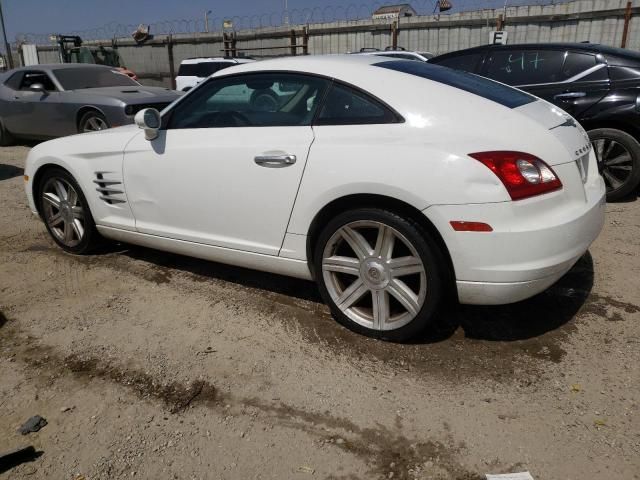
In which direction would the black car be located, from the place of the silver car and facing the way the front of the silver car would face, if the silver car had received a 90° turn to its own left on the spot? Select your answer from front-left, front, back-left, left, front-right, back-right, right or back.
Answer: right

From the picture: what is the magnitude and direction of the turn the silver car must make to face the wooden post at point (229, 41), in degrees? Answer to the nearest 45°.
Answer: approximately 90° to its left

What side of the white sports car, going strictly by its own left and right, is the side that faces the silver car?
front

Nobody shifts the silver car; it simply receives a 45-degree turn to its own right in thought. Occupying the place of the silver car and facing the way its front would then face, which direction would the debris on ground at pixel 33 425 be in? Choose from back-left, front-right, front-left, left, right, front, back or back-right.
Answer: front

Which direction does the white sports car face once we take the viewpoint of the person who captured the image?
facing away from the viewer and to the left of the viewer

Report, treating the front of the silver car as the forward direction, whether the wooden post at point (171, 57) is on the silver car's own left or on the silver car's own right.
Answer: on the silver car's own left

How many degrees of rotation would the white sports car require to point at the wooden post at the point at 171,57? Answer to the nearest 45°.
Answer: approximately 45° to its right

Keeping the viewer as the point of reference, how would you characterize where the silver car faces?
facing the viewer and to the right of the viewer

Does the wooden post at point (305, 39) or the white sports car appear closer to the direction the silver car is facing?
the white sports car

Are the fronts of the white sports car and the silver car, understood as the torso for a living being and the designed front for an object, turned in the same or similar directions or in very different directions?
very different directions

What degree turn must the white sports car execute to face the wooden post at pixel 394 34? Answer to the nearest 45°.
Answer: approximately 45° to its right

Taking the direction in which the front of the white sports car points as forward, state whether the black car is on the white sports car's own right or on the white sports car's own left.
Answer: on the white sports car's own right

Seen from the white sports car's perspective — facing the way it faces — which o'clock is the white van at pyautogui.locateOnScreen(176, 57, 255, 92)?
The white van is roughly at 1 o'clock from the white sports car.

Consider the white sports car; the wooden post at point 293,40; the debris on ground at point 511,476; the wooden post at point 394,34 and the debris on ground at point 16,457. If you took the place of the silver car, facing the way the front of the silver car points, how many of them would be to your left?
2

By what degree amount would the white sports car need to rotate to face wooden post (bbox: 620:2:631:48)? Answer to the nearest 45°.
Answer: approximately 90° to its right

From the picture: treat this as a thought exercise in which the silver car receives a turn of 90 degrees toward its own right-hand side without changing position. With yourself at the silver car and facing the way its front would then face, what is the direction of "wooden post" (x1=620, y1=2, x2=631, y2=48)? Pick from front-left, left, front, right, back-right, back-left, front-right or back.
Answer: back-left

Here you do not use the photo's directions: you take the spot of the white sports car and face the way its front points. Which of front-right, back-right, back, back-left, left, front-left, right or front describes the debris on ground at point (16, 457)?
left

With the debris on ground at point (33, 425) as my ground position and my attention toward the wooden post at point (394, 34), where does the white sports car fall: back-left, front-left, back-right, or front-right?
front-right

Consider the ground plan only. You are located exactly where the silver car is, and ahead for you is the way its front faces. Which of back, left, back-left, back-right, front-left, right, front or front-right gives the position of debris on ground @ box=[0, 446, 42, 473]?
front-right

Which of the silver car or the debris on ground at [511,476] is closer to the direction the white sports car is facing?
the silver car
